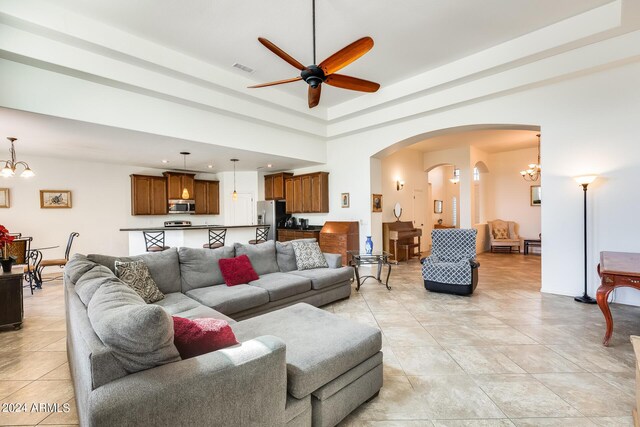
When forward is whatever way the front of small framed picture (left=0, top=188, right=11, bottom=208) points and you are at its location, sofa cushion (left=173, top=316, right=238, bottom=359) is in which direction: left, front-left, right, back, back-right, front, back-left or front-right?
front

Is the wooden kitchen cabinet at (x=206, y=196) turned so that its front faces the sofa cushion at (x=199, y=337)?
yes

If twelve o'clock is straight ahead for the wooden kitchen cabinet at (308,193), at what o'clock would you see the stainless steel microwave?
The stainless steel microwave is roughly at 2 o'clock from the wooden kitchen cabinet.

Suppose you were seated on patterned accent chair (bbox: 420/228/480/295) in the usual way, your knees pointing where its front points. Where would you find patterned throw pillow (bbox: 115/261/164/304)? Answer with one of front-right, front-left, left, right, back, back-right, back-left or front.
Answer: front-right

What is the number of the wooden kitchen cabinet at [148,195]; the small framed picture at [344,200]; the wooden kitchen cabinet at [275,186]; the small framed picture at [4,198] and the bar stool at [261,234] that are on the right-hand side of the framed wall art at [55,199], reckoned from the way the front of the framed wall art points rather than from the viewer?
1

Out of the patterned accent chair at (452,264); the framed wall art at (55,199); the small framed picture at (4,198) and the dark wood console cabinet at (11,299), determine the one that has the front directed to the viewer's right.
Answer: the dark wood console cabinet

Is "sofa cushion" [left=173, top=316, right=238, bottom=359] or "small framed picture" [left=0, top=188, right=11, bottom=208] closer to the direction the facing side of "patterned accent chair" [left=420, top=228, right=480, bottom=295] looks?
the sofa cushion

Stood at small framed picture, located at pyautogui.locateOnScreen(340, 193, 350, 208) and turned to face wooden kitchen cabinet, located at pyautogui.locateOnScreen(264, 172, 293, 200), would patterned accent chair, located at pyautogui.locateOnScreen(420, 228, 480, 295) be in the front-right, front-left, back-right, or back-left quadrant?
back-left

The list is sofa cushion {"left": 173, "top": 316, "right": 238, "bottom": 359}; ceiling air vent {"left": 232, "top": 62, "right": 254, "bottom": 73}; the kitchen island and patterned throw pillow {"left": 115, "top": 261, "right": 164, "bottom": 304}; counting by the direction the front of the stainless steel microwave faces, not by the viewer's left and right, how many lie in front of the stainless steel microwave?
4

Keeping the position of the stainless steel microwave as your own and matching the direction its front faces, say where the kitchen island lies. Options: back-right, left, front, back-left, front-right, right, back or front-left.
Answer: front

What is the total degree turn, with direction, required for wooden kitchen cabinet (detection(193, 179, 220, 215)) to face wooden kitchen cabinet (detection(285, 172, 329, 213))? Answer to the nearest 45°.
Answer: approximately 45° to its left

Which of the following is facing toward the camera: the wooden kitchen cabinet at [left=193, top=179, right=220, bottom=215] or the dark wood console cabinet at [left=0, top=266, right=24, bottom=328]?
the wooden kitchen cabinet

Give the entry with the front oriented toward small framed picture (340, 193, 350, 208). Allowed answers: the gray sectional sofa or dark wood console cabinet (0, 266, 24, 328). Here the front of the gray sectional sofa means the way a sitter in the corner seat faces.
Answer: the dark wood console cabinet

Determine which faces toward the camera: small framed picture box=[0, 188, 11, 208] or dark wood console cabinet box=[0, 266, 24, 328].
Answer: the small framed picture

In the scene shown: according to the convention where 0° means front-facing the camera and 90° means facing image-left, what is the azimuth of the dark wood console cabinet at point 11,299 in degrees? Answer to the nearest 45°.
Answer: approximately 270°

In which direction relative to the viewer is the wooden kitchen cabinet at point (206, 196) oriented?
toward the camera
